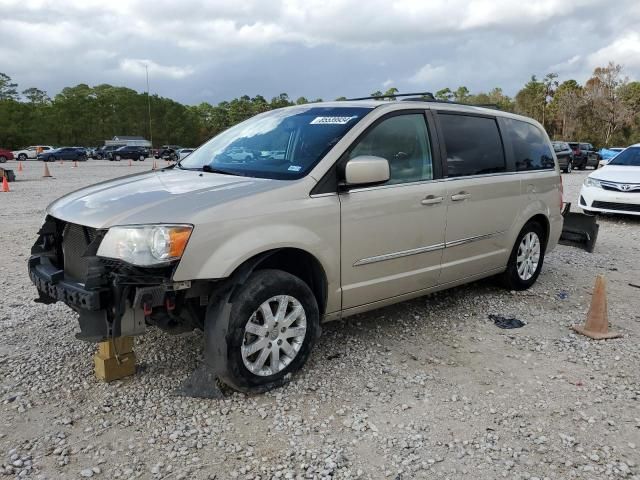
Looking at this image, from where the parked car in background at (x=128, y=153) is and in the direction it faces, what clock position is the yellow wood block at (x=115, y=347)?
The yellow wood block is roughly at 9 o'clock from the parked car in background.

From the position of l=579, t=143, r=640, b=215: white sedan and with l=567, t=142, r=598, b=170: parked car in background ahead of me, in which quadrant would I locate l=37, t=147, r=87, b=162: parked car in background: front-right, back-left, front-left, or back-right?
front-left

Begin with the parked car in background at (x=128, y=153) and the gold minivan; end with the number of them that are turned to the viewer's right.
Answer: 0

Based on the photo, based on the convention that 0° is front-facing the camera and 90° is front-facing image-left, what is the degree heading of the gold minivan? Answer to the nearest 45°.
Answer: approximately 45°

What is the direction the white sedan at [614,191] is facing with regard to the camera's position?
facing the viewer and to the left of the viewer

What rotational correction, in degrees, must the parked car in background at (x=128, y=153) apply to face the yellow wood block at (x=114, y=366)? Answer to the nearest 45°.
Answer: approximately 90° to its left

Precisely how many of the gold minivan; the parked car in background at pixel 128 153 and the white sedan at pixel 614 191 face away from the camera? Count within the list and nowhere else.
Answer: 0

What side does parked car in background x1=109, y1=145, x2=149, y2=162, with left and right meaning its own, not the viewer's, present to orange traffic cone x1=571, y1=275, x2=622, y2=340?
left

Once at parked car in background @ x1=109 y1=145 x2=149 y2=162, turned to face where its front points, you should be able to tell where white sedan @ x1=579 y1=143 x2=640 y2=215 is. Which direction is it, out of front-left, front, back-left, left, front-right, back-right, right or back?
left

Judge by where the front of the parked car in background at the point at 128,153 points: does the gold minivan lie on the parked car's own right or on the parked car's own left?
on the parked car's own left

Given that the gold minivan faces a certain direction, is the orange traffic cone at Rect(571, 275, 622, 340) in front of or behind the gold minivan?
behind

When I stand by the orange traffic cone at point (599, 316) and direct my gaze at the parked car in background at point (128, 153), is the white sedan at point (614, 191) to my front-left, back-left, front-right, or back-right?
front-right

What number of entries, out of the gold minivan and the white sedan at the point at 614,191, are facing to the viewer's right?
0

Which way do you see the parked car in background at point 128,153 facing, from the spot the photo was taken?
facing to the left of the viewer

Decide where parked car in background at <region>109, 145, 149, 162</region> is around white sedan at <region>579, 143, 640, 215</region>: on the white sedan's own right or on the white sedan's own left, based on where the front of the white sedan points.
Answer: on the white sedan's own right
